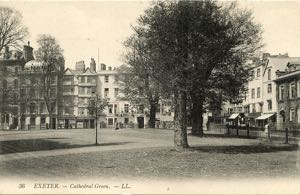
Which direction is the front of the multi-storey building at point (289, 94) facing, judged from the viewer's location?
facing the viewer and to the left of the viewer
